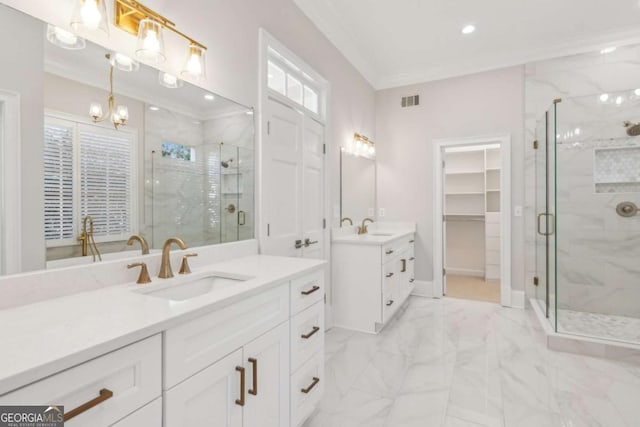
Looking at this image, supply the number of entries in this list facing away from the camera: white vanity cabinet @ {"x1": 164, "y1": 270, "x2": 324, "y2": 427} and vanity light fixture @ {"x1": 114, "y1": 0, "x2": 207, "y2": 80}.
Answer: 0

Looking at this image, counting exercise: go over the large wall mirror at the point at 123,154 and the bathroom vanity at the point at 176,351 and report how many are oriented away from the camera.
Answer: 0

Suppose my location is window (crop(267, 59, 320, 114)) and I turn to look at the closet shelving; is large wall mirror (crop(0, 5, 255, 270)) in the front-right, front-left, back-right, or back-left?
back-right

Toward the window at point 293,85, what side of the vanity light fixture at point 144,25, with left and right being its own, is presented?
left

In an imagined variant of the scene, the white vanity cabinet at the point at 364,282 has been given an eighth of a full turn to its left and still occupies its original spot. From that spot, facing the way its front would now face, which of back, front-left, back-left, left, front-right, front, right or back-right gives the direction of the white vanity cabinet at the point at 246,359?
back-right

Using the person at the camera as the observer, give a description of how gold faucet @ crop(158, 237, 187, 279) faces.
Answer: facing the viewer and to the right of the viewer

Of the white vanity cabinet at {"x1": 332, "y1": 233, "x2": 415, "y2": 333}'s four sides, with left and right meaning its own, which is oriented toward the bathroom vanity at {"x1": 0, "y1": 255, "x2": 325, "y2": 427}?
right

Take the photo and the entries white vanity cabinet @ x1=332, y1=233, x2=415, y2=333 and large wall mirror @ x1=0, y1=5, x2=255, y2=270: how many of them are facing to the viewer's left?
0

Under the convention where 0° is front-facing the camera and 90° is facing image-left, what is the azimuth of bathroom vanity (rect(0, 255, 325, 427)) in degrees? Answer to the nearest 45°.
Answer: approximately 315°
